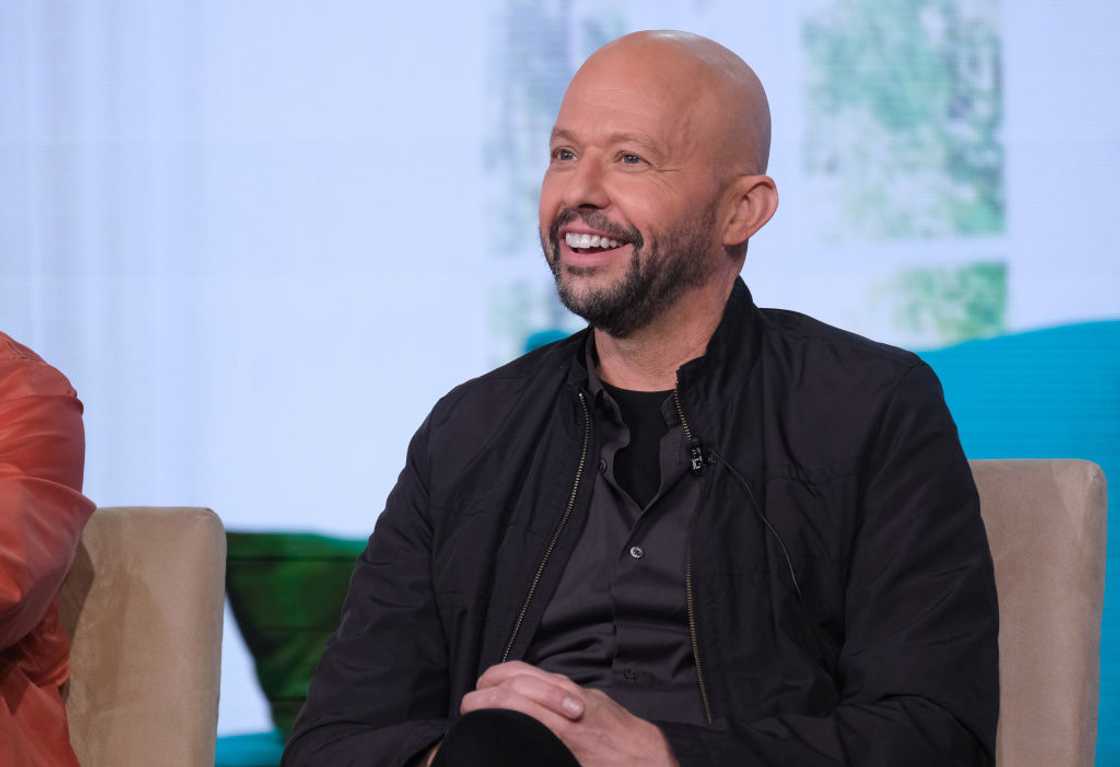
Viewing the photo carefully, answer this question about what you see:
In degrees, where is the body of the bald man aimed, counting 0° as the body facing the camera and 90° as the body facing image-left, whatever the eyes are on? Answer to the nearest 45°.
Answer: approximately 45°
